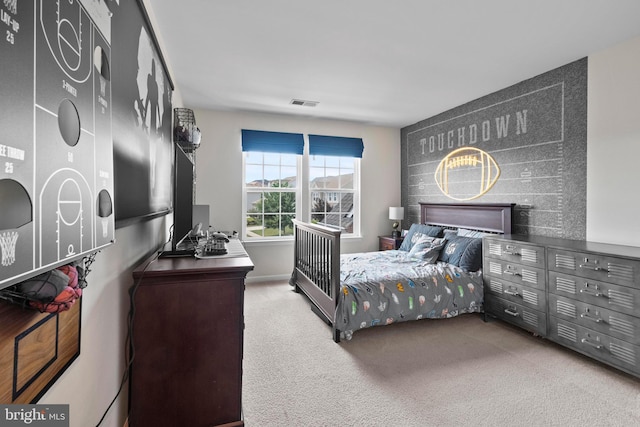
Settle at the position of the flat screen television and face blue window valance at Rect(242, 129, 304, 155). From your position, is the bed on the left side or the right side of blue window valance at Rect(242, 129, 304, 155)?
right

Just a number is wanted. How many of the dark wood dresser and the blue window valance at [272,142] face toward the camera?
1

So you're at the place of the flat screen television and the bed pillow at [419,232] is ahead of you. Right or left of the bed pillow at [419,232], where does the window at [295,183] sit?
left

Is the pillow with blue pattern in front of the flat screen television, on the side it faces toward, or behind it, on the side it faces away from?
in front

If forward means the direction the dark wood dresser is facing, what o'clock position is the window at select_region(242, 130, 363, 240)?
The window is roughly at 10 o'clock from the dark wood dresser.

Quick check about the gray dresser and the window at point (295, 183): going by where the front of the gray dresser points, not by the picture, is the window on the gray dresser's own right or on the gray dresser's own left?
on the gray dresser's own right

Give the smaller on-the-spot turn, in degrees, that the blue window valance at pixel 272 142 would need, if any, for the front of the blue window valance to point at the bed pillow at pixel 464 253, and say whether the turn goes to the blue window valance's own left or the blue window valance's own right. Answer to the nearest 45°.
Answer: approximately 45° to the blue window valance's own left

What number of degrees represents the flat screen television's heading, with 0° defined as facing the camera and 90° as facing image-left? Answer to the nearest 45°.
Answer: approximately 270°

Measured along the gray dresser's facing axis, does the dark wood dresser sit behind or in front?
in front

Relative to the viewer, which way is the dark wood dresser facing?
to the viewer's right

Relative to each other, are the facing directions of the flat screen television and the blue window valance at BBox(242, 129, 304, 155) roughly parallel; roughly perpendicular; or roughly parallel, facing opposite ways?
roughly perpendicular

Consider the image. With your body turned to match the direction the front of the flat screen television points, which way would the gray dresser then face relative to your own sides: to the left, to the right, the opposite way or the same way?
the opposite way
